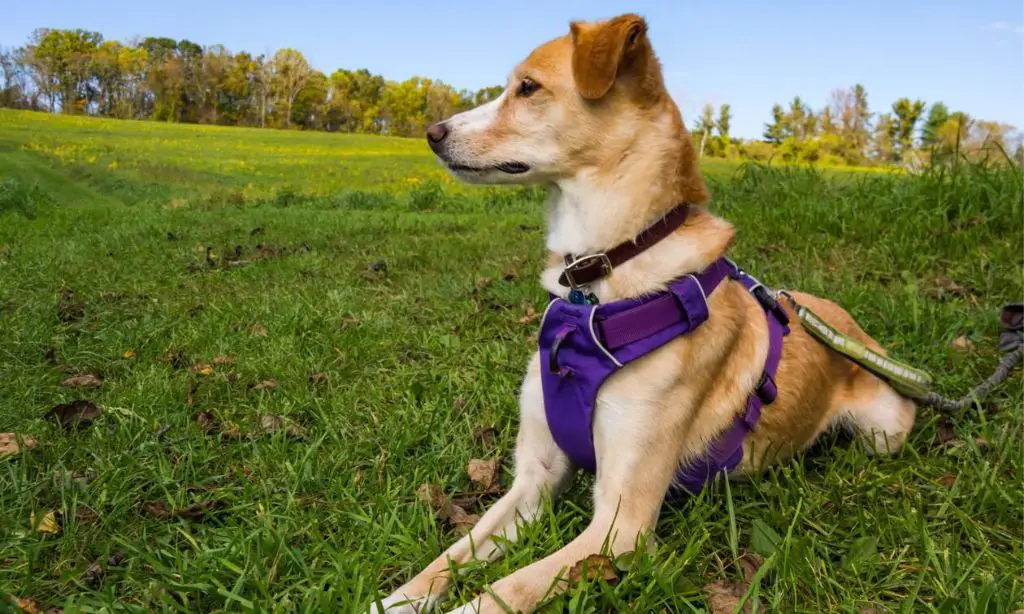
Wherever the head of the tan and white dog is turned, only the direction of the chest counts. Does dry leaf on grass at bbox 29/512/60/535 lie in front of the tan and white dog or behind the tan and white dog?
in front

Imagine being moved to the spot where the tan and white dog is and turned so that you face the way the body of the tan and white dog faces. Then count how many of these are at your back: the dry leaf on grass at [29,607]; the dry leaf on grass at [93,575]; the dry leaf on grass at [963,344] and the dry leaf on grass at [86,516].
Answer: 1

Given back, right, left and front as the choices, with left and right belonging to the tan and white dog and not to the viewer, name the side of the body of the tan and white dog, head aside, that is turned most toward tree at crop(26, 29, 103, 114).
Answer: right

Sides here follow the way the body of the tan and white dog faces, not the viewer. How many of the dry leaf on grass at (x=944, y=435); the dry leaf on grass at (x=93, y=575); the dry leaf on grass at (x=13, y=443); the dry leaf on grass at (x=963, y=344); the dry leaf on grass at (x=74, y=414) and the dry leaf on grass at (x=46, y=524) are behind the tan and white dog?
2

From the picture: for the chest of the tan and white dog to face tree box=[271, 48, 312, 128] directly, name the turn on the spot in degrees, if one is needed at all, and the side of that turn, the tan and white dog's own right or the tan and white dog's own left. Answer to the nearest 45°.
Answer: approximately 90° to the tan and white dog's own right

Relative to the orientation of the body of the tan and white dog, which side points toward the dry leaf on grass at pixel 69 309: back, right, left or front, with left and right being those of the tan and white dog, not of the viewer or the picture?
right

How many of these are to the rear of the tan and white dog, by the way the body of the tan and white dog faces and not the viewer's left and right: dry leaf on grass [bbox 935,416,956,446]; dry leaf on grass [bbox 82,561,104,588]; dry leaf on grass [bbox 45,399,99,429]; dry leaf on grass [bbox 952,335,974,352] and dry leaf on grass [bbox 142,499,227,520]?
2

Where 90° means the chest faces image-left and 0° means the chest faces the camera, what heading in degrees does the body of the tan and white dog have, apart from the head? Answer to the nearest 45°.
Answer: approximately 45°

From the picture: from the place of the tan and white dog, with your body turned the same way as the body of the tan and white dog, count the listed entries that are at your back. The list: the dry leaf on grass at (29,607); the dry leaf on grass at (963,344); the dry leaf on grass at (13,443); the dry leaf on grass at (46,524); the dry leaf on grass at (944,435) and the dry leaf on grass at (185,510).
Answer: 2

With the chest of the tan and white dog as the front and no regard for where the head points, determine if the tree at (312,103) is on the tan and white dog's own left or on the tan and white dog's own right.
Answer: on the tan and white dog's own right

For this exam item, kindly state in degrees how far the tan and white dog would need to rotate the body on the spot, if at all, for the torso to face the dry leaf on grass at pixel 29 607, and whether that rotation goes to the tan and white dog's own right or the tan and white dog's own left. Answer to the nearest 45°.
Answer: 0° — it already faces it

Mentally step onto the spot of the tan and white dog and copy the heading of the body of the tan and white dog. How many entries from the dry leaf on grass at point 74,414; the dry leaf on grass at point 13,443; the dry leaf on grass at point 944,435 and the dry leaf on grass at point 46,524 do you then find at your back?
1

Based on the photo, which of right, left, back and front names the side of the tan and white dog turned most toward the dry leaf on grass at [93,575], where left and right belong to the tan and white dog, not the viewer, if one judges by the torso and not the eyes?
front

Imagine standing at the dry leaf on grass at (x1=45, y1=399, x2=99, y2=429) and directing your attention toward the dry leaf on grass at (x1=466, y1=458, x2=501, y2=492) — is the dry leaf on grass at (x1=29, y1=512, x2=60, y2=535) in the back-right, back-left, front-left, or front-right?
front-right
